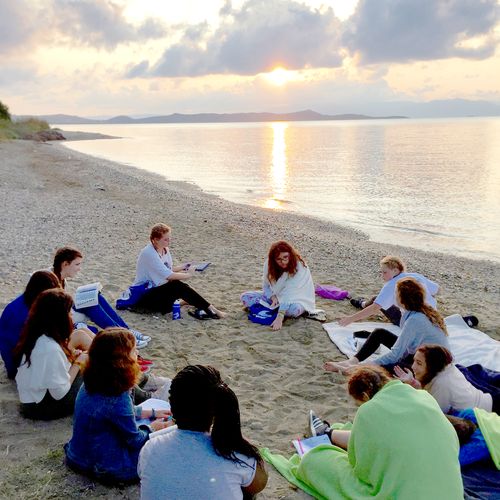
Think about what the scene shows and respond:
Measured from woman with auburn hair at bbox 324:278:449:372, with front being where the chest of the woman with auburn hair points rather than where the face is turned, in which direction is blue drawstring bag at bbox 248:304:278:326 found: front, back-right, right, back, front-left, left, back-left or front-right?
front-right

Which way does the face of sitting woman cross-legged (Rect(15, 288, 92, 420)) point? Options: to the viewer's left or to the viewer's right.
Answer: to the viewer's right

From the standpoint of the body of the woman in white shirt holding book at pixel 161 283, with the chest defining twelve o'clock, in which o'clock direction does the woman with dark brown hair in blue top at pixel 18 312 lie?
The woman with dark brown hair in blue top is roughly at 4 o'clock from the woman in white shirt holding book.

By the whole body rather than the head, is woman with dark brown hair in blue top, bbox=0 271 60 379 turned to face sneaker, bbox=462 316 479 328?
yes

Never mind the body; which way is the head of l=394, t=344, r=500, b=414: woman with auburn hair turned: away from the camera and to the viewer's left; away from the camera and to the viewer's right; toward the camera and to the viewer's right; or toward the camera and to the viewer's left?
toward the camera and to the viewer's left

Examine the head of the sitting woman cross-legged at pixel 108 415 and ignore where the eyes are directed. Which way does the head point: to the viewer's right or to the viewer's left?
to the viewer's right

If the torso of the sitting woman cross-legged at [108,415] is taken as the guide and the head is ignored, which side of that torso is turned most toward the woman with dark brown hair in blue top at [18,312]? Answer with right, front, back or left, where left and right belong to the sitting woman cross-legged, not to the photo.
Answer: left

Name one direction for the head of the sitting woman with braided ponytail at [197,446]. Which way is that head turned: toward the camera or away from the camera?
away from the camera

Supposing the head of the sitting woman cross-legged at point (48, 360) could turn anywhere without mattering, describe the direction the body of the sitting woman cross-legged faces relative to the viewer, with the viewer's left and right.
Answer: facing away from the viewer and to the right of the viewer

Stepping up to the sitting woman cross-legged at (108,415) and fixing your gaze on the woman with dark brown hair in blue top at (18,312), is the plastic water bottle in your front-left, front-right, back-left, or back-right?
front-right

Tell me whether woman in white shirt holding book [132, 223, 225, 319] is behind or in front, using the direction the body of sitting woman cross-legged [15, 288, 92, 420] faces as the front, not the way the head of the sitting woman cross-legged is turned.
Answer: in front

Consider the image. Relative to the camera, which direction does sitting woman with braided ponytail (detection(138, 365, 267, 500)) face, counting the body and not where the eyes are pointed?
away from the camera

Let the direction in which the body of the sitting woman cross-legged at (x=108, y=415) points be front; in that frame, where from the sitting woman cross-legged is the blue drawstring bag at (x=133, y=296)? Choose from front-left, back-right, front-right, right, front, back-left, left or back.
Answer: front-left

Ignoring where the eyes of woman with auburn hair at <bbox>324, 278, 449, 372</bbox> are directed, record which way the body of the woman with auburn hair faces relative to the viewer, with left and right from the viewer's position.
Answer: facing to the left of the viewer

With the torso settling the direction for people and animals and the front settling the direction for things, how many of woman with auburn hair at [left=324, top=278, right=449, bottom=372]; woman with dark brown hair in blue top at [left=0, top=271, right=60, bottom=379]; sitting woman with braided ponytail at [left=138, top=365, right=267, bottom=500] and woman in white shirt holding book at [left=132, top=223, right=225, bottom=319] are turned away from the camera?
1

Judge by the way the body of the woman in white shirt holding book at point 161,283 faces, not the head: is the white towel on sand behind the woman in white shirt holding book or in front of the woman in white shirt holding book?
in front

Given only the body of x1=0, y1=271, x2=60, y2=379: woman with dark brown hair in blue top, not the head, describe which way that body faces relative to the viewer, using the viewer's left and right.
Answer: facing to the right of the viewer
